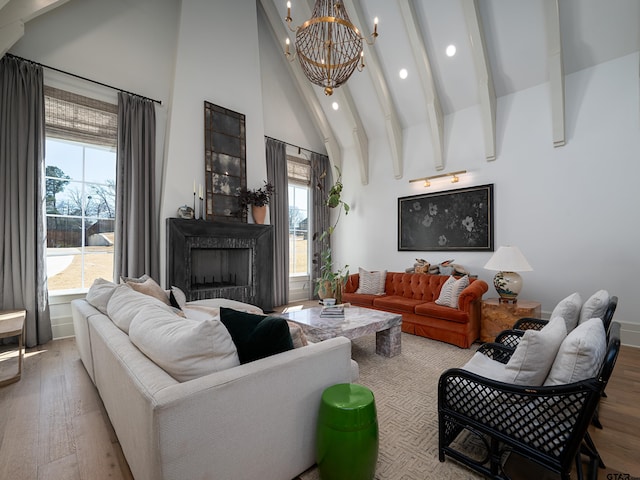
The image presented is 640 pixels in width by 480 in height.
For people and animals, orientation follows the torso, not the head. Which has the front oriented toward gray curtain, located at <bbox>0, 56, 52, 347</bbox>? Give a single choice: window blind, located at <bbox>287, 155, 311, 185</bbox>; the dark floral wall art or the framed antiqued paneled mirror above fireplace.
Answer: the dark floral wall art

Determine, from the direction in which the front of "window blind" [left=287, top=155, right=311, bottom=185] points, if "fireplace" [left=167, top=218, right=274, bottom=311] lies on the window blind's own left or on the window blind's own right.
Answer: on the window blind's own right

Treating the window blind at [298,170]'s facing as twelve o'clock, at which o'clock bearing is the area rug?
The area rug is roughly at 1 o'clock from the window blind.

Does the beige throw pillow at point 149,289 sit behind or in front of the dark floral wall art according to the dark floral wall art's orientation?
in front

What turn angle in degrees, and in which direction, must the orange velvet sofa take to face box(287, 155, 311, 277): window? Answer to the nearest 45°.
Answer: approximately 90° to its right

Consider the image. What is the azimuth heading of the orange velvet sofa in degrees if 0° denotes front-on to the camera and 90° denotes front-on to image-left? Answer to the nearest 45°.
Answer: approximately 45°

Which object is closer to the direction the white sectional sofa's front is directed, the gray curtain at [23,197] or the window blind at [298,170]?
the window blind

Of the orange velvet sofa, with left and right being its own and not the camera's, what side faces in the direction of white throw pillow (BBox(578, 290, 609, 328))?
left

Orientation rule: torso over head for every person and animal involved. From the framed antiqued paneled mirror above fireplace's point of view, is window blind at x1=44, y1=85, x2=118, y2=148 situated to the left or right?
on its right

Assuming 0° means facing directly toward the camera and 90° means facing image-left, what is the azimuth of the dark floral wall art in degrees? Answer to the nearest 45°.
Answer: approximately 45°

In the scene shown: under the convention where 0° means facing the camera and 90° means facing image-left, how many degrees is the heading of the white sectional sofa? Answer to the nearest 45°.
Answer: approximately 225°

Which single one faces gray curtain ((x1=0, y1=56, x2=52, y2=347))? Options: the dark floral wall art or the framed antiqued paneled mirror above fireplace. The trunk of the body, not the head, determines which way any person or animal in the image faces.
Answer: the dark floral wall art

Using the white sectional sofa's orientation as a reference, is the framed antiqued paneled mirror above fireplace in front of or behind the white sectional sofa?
in front

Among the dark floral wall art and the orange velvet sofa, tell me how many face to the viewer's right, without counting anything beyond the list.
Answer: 0

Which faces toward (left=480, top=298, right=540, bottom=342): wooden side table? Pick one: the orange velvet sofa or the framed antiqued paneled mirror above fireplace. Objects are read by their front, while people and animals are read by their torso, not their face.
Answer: the framed antiqued paneled mirror above fireplace

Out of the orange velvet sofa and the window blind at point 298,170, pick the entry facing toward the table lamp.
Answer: the window blind
